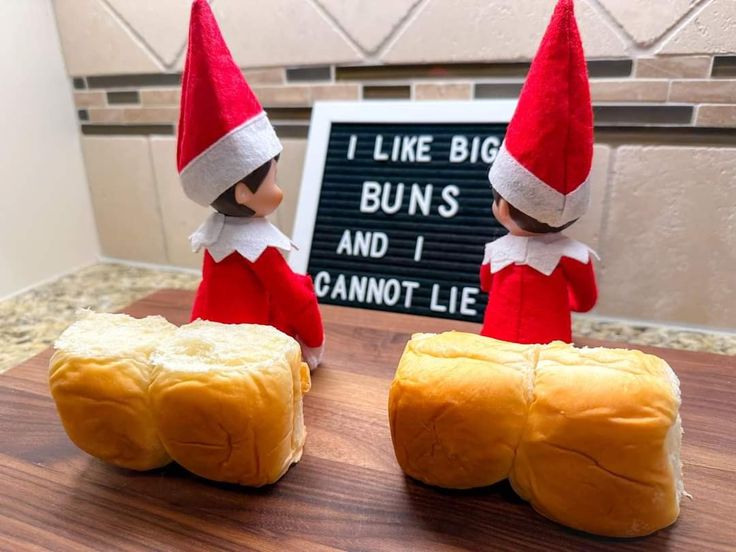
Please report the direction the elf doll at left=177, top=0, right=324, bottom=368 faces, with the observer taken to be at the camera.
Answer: facing away from the viewer and to the right of the viewer
